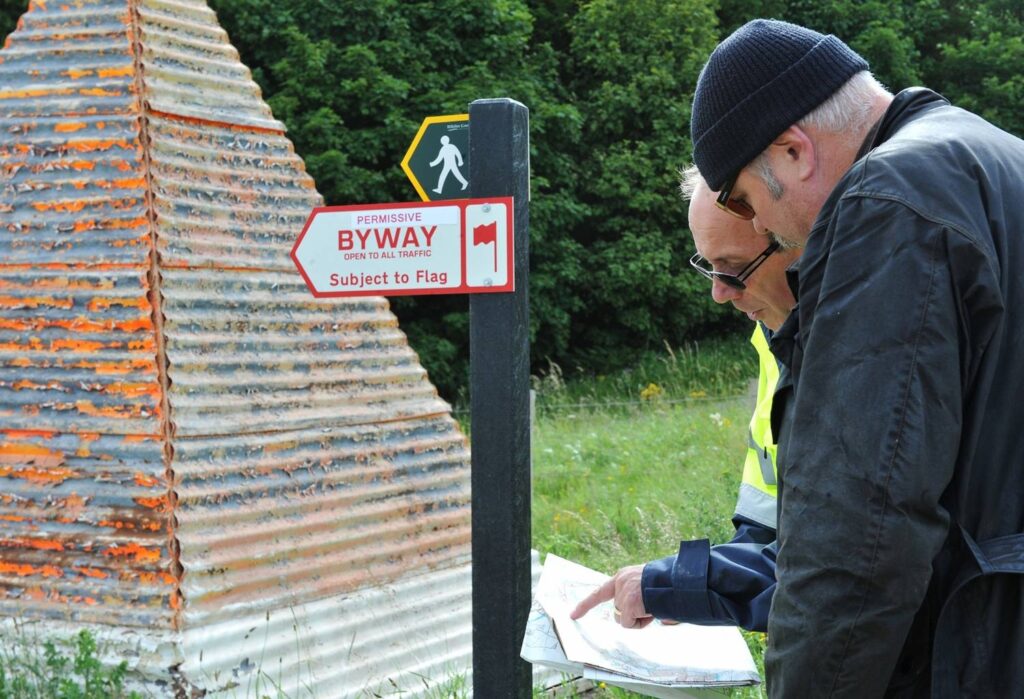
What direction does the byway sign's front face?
toward the camera

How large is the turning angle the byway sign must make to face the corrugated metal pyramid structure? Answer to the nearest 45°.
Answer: approximately 135° to its right

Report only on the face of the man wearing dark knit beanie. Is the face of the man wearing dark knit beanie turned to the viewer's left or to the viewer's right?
to the viewer's left

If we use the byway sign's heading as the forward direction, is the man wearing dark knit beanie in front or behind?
in front
